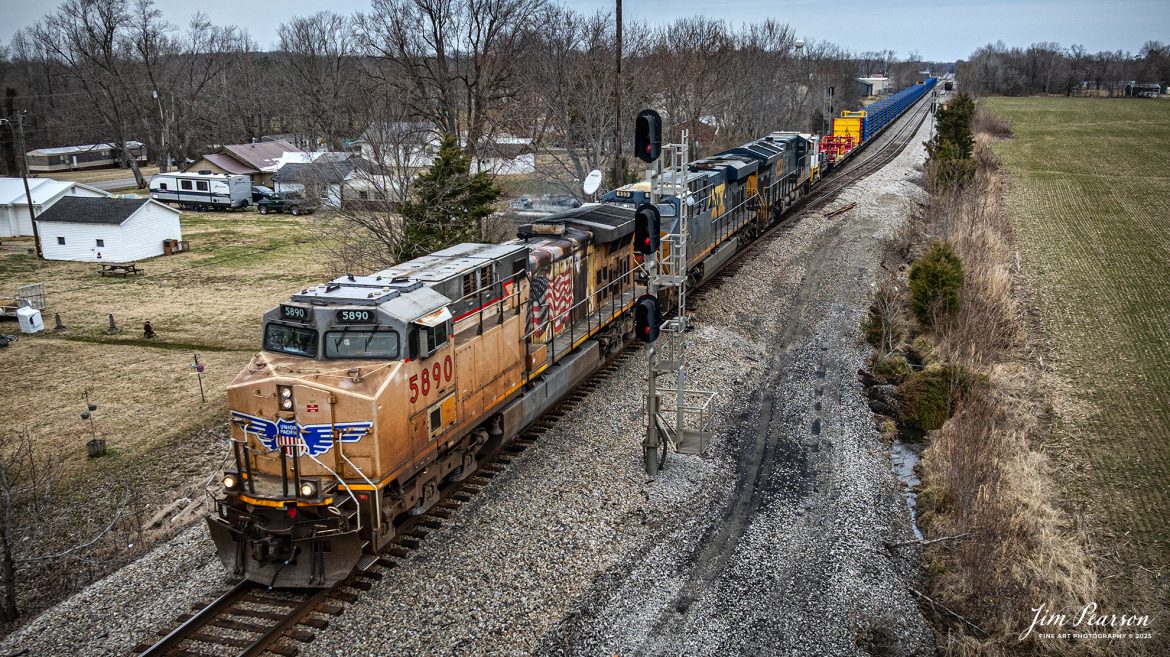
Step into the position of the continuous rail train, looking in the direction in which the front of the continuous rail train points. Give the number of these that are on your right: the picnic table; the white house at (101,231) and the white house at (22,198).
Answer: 3

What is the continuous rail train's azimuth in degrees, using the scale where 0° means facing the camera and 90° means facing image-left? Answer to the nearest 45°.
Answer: approximately 45°

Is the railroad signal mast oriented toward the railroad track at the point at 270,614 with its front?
yes

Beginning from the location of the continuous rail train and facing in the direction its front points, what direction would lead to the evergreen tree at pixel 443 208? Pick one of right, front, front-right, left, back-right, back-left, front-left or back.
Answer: back-right

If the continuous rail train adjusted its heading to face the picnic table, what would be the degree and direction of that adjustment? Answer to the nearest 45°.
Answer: approximately 90° to its right

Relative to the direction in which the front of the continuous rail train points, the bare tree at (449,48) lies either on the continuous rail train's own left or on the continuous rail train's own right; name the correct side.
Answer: on the continuous rail train's own right

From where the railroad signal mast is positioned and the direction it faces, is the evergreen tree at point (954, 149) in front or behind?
behind
